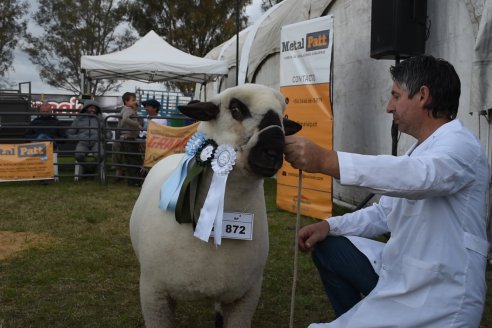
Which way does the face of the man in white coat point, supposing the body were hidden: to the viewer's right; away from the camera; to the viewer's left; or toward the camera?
to the viewer's left

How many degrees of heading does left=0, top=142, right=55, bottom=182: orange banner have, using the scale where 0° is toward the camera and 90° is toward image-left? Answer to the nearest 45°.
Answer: approximately 0°

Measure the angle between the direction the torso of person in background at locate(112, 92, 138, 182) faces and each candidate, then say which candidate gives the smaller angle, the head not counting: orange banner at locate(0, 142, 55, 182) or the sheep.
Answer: the sheep

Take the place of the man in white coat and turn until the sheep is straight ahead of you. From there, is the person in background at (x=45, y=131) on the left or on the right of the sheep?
right

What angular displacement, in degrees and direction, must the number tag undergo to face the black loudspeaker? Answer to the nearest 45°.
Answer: approximately 135° to its left

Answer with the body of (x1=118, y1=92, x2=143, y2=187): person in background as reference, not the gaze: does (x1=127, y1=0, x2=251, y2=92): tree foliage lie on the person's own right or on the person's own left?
on the person's own left

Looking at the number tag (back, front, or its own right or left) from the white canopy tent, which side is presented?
back

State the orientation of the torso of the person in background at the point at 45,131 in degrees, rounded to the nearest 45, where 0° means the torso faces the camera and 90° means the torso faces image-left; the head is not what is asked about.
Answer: approximately 0°

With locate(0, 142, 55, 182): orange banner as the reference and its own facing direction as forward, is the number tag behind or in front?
in front

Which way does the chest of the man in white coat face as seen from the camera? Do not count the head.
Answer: to the viewer's left
